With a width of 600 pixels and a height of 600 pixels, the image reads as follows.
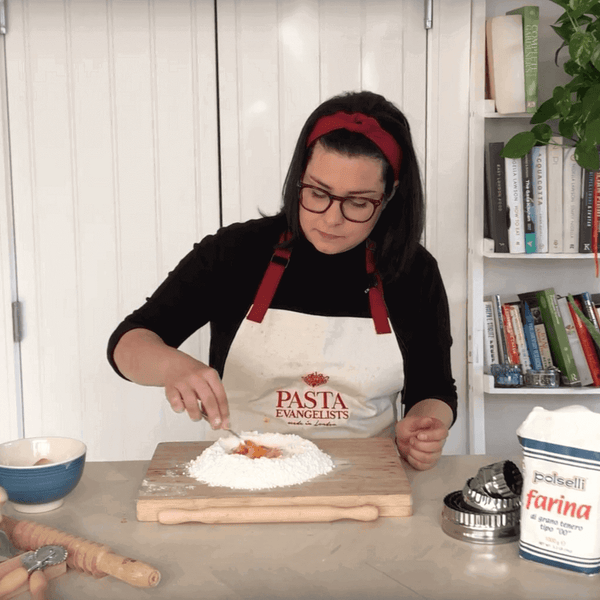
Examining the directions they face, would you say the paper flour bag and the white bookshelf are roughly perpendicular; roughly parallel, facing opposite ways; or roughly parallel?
roughly parallel

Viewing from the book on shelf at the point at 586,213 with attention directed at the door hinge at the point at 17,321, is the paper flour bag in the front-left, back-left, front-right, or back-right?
front-left

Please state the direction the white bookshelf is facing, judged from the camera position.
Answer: facing the viewer

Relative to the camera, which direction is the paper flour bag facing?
toward the camera

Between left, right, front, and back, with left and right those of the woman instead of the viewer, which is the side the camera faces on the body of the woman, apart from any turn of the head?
front

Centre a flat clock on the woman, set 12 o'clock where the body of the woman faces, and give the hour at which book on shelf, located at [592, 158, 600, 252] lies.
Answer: The book on shelf is roughly at 8 o'clock from the woman.
